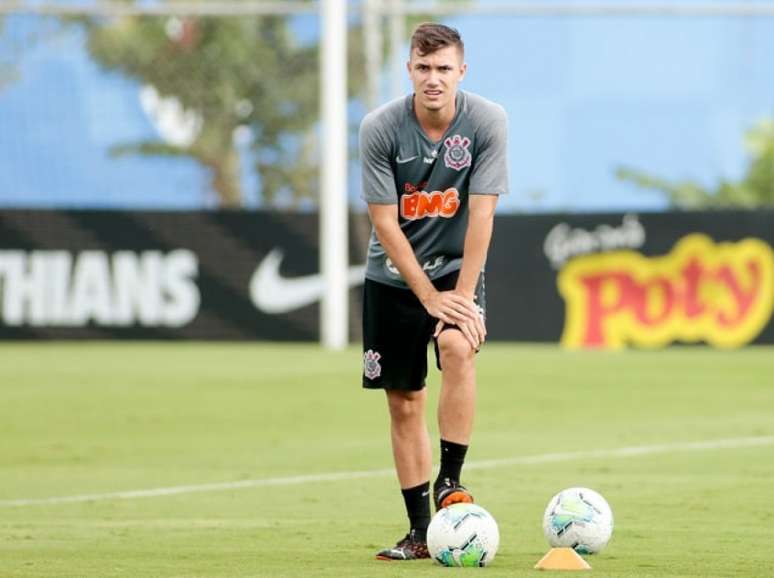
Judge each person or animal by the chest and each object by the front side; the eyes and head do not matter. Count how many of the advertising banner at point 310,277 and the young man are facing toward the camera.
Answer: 2

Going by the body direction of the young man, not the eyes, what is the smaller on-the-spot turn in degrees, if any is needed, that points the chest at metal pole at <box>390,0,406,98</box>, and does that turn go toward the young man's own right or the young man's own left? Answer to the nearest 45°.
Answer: approximately 180°

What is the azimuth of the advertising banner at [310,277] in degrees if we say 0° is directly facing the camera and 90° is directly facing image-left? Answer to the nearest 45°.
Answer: approximately 0°

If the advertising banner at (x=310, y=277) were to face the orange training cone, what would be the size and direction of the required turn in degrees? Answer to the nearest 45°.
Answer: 0° — it already faces it

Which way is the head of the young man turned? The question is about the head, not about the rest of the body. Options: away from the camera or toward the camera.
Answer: toward the camera

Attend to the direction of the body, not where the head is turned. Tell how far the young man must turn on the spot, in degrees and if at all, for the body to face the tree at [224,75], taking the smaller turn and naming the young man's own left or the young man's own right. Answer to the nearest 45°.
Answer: approximately 180°

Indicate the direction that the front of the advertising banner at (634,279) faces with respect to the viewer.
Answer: facing the viewer

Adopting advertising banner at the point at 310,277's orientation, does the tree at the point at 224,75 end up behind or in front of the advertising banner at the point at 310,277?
behind

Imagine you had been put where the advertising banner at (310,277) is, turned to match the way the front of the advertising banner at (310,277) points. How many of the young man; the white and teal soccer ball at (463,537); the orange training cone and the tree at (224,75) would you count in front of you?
3

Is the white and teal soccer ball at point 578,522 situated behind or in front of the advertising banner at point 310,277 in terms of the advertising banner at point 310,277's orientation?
in front

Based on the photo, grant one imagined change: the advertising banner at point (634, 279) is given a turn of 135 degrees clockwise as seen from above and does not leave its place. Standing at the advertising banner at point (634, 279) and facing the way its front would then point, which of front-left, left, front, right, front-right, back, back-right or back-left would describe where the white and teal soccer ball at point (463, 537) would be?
back-left

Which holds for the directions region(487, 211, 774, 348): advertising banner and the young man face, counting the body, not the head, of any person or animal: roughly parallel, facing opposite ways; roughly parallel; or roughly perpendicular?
roughly parallel

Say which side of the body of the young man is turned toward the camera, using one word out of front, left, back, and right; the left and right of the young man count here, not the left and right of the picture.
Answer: front

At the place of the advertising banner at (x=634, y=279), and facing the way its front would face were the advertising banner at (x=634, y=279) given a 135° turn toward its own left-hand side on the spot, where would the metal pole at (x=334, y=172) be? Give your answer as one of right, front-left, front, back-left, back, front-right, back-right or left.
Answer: back-left
